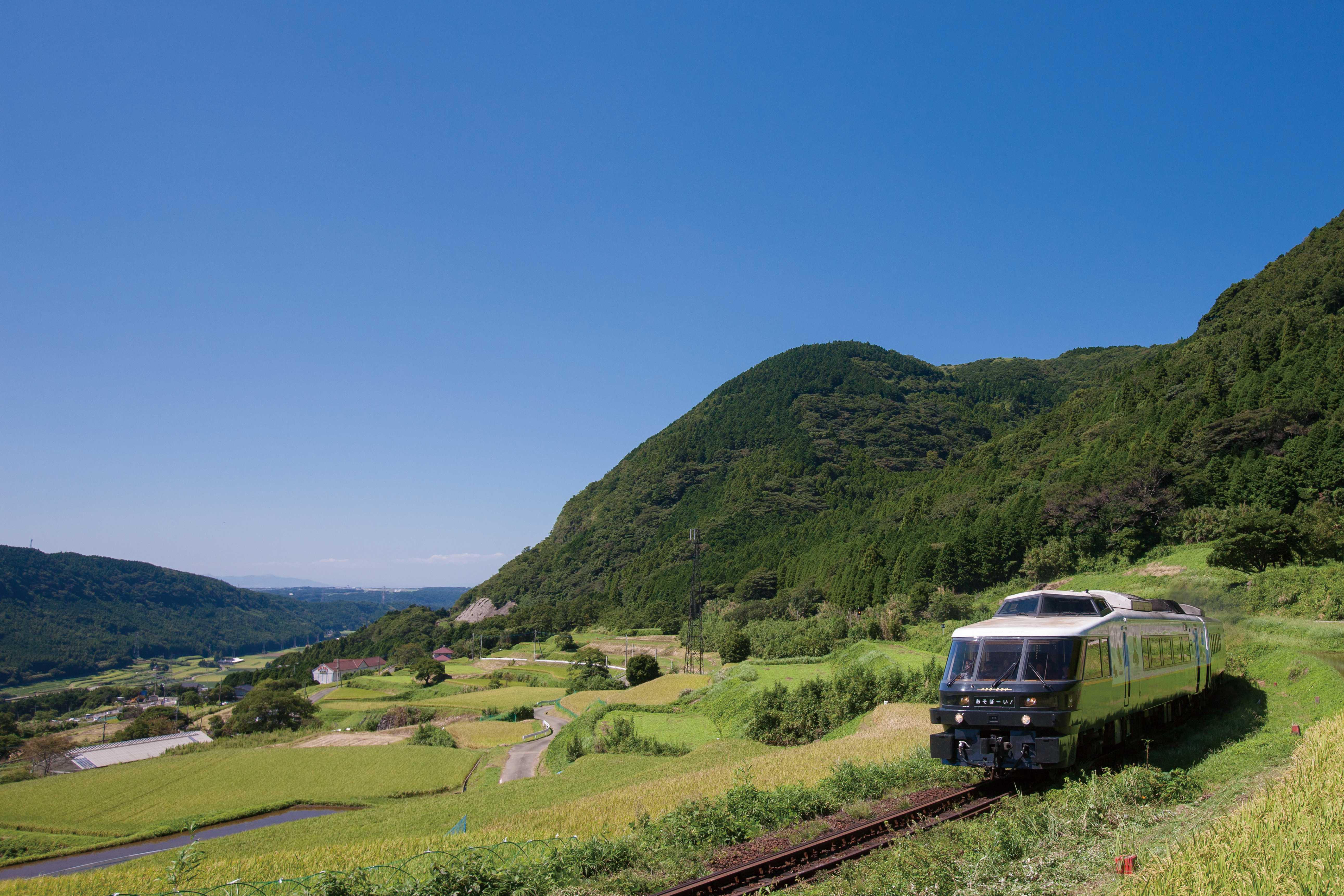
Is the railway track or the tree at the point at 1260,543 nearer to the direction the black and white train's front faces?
the railway track

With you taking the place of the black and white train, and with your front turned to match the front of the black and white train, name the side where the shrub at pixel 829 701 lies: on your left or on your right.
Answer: on your right

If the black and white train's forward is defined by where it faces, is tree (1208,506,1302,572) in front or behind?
behind

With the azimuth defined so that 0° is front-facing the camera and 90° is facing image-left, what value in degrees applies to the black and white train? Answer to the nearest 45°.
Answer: approximately 45°

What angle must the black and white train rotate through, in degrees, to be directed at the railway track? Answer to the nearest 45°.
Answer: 0° — it already faces it
